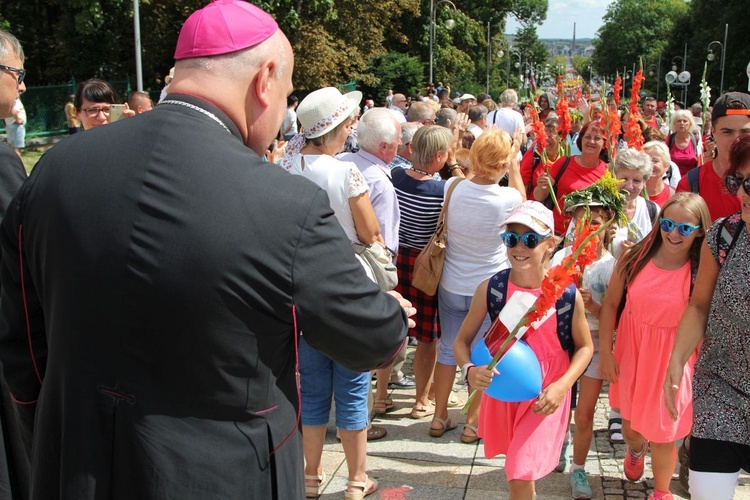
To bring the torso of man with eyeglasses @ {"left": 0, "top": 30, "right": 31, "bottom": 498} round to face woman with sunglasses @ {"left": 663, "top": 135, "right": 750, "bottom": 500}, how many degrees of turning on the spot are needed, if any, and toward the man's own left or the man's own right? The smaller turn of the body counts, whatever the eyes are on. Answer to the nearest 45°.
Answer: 0° — they already face them

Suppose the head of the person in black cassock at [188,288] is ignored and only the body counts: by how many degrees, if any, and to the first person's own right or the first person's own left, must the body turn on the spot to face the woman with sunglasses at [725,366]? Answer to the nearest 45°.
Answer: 0° — they already face them

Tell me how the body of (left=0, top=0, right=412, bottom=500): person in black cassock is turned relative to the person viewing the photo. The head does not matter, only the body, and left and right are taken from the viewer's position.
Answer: facing away from the viewer and to the right of the viewer

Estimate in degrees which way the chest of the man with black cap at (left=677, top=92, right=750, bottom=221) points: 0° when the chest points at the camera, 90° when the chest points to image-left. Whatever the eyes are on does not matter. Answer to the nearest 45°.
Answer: approximately 0°

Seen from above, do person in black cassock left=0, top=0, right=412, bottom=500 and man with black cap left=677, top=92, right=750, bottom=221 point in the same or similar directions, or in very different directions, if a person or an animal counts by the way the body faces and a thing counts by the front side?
very different directions

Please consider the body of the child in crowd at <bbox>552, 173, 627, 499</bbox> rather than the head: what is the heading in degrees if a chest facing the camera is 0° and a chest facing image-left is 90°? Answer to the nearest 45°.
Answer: approximately 0°

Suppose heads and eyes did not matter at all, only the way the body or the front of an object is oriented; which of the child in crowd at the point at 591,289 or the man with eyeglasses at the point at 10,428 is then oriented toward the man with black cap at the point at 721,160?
the man with eyeglasses at the point at 10,428

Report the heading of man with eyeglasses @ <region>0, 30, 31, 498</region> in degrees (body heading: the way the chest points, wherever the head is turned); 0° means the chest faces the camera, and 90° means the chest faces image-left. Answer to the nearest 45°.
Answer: approximately 270°

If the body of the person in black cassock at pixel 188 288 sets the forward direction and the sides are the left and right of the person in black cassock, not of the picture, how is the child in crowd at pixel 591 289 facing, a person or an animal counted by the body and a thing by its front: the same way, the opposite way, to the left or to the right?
the opposite way
